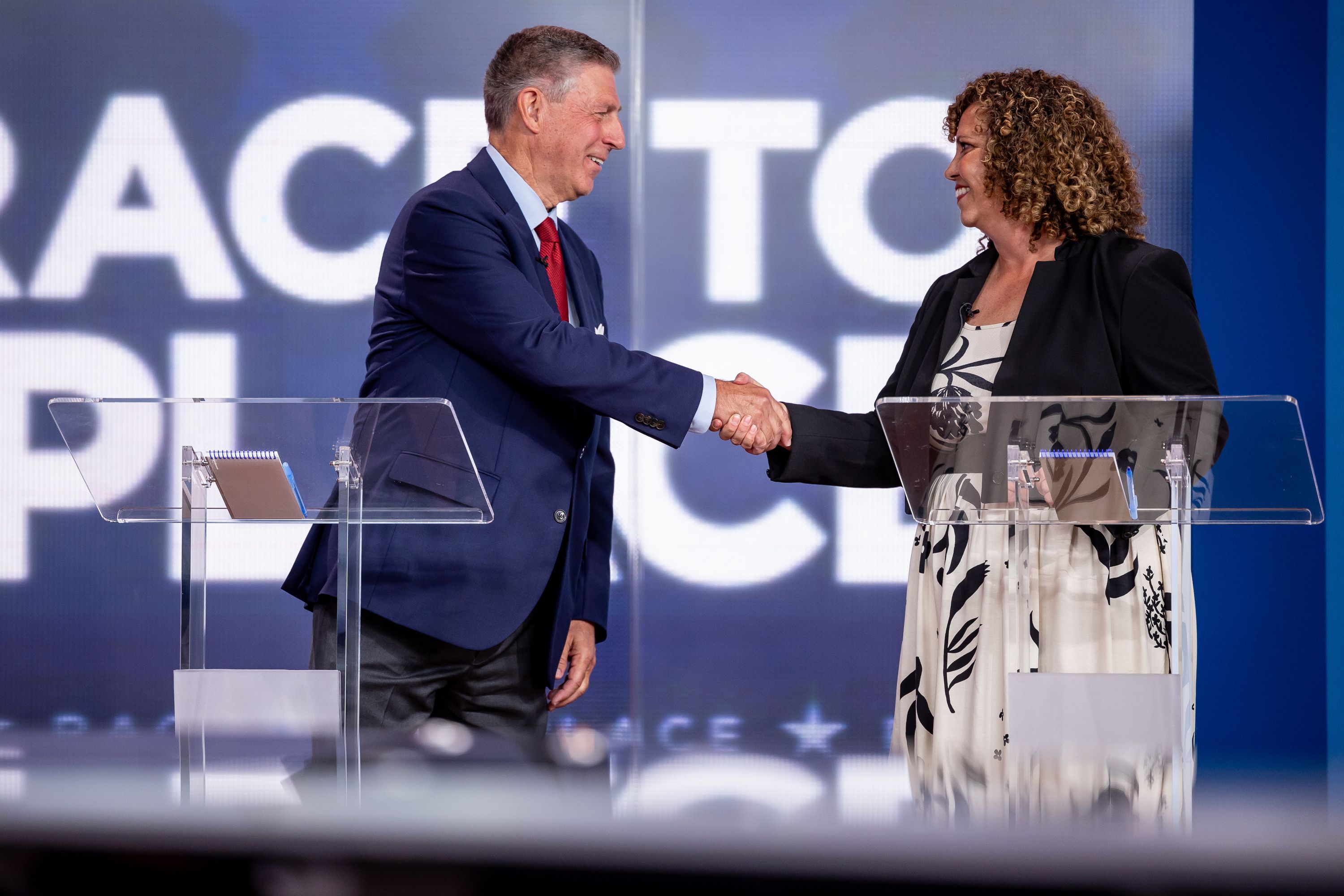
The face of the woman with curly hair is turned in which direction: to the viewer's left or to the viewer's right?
to the viewer's left

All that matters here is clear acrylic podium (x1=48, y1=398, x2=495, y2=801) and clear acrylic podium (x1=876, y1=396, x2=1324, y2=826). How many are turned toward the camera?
2

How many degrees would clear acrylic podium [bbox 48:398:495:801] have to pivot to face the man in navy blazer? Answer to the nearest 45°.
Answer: approximately 135° to its left

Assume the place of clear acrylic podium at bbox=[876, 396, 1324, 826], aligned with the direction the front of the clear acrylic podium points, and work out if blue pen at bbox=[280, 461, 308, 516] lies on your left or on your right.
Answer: on your right

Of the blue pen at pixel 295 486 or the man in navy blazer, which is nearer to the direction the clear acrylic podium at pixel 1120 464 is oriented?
the blue pen

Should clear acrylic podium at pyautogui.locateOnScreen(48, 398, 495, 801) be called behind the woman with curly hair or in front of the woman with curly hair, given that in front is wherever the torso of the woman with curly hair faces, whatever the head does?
in front

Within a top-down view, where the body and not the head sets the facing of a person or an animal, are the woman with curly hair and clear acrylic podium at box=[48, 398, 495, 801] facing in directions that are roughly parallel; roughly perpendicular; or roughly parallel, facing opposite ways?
roughly perpendicular

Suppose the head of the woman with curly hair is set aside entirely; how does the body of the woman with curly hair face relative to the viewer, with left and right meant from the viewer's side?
facing the viewer and to the left of the viewer

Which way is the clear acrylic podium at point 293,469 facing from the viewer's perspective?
toward the camera

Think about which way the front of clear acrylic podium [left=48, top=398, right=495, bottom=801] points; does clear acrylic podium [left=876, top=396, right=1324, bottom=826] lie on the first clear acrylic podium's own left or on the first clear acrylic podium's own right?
on the first clear acrylic podium's own left

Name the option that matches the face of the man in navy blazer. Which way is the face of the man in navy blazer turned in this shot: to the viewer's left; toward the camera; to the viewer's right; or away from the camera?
to the viewer's right

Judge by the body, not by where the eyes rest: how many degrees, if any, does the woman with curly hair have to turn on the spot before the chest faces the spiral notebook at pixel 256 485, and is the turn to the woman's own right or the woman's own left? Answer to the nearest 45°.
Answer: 0° — they already face it

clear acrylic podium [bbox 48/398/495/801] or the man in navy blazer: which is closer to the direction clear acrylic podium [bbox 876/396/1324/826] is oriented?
the clear acrylic podium
